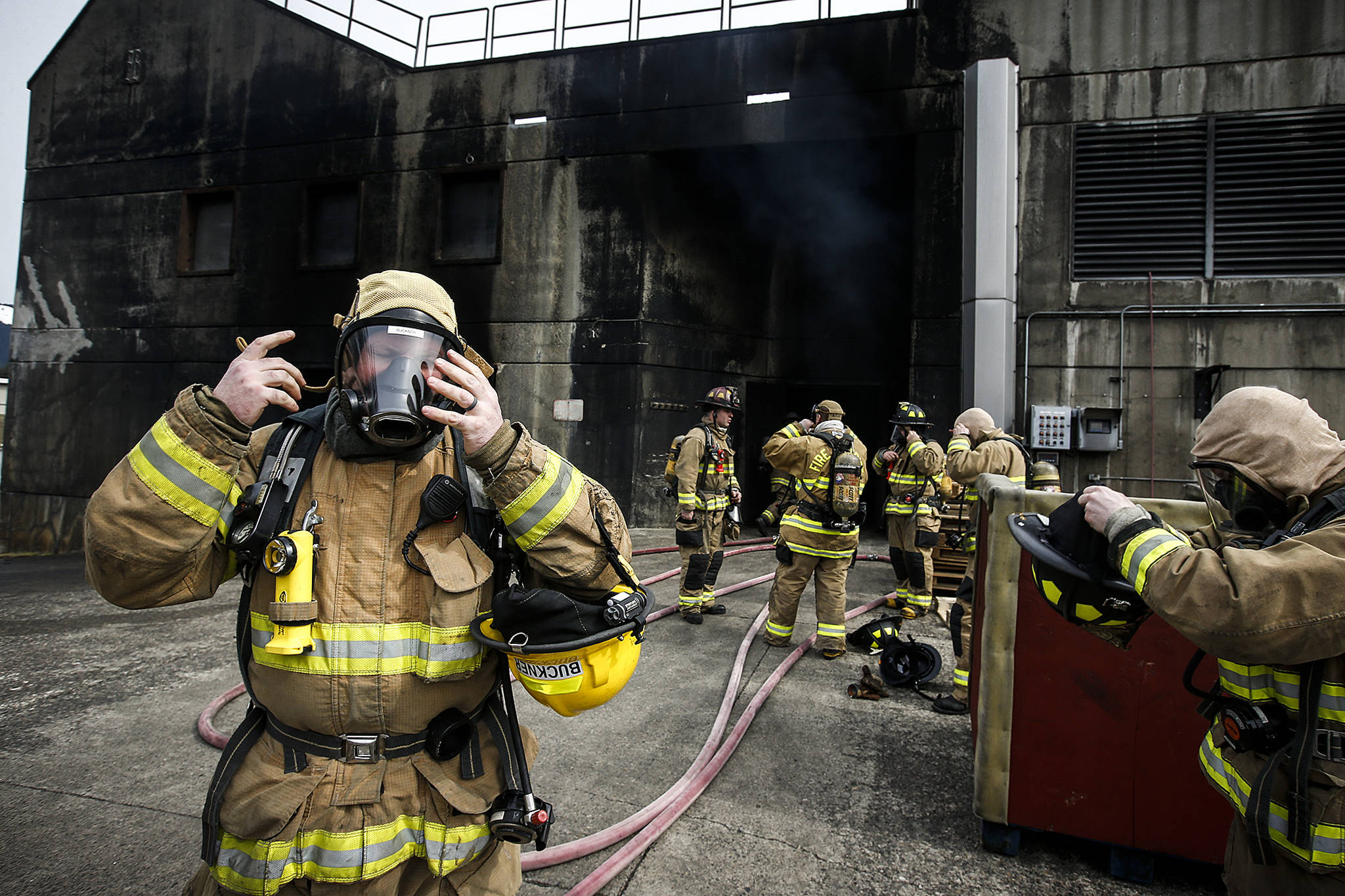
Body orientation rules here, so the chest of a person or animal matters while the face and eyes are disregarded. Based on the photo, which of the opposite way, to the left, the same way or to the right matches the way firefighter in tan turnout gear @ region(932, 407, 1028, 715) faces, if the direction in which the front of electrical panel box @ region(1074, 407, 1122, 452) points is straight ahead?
to the right

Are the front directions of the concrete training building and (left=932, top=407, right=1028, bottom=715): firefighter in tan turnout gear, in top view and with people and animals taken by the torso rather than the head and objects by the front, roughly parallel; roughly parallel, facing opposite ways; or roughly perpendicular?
roughly perpendicular

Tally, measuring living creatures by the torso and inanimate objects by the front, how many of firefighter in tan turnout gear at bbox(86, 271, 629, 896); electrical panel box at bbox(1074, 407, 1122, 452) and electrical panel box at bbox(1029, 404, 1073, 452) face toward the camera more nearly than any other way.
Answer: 3

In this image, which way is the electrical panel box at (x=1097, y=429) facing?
toward the camera

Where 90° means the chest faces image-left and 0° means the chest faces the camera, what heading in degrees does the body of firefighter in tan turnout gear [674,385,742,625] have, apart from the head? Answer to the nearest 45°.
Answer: approximately 315°

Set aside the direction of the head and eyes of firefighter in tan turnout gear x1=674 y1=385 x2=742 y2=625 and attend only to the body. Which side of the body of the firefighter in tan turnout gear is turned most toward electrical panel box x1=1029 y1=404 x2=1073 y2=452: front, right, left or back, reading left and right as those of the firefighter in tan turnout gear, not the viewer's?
left

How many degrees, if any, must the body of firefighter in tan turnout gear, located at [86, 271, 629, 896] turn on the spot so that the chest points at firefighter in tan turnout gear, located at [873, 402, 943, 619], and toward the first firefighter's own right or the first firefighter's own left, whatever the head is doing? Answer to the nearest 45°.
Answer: approximately 135° to the first firefighter's own left

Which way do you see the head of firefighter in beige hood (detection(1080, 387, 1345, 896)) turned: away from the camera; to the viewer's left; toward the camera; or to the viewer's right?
to the viewer's left

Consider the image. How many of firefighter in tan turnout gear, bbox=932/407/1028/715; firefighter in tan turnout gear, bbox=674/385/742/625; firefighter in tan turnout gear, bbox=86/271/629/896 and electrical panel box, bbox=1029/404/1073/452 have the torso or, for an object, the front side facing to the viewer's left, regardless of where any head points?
1

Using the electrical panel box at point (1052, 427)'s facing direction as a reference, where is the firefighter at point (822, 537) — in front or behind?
in front

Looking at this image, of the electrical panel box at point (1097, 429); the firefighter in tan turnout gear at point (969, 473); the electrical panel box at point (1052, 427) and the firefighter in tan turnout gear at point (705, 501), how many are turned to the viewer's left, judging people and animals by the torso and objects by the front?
1

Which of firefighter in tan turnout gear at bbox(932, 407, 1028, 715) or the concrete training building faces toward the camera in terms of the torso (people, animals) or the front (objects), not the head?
the concrete training building

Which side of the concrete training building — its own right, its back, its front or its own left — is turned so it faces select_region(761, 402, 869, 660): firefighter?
front

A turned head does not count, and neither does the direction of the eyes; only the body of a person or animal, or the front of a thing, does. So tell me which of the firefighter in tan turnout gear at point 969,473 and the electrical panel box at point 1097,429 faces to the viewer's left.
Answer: the firefighter in tan turnout gear

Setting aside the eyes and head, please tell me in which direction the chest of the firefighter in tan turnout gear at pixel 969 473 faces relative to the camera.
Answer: to the viewer's left

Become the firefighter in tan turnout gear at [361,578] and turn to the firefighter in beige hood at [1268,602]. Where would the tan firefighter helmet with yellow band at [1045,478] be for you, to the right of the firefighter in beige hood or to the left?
left

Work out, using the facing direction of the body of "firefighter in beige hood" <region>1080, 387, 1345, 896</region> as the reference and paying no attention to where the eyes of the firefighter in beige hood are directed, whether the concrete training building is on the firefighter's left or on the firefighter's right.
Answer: on the firefighter's right
